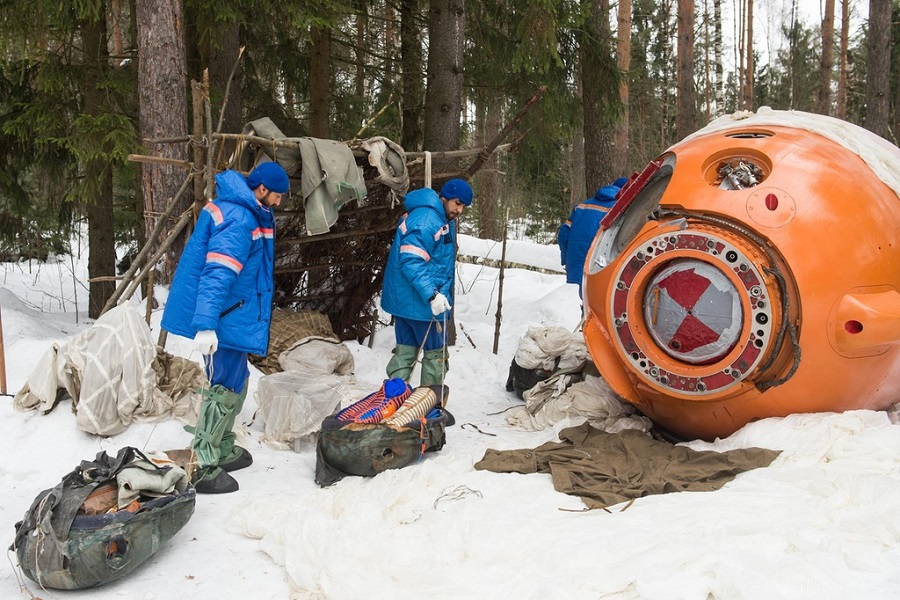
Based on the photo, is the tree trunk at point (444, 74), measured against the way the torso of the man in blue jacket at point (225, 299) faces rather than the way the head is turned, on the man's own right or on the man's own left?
on the man's own left

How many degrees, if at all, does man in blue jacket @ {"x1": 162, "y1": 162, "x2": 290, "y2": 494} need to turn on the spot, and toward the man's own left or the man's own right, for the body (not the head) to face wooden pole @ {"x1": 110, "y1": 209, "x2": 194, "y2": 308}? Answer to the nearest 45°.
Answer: approximately 90° to the man's own left

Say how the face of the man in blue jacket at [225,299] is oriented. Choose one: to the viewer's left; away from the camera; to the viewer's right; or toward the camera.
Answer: to the viewer's right

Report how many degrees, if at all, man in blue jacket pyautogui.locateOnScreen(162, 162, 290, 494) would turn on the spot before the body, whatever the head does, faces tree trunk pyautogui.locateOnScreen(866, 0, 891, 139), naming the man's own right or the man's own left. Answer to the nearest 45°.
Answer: approximately 45° to the man's own left

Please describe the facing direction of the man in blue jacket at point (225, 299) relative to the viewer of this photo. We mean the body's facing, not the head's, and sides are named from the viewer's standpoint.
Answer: facing to the right of the viewer

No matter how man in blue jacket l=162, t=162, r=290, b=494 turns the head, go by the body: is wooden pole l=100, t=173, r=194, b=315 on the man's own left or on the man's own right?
on the man's own left

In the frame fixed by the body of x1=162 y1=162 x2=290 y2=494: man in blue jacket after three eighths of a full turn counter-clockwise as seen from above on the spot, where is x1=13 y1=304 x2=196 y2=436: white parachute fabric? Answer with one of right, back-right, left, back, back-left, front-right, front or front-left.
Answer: front

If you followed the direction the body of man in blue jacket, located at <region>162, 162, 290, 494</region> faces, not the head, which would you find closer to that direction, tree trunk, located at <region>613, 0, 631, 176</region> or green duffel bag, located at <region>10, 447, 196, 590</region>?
the tree trunk

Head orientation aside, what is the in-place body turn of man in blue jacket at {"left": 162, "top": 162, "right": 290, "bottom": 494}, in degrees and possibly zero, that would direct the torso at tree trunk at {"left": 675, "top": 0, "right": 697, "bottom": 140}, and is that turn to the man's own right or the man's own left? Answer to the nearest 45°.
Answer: approximately 45° to the man's own left

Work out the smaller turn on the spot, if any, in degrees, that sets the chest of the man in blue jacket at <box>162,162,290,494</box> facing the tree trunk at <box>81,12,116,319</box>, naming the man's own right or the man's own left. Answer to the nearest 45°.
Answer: approximately 90° to the man's own left
